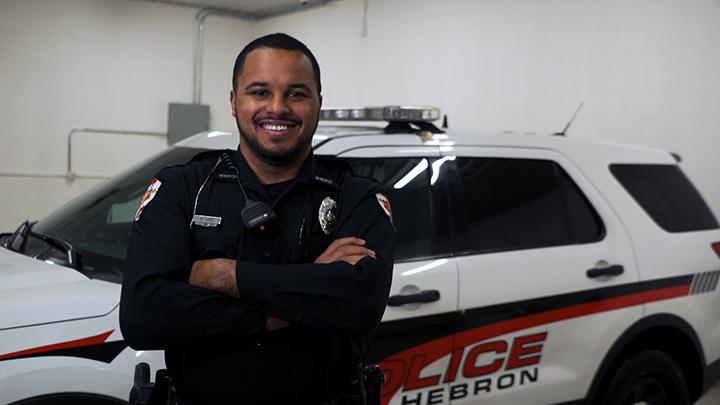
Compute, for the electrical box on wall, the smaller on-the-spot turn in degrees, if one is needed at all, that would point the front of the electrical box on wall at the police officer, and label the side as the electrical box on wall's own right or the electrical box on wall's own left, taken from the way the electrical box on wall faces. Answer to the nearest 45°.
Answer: approximately 45° to the electrical box on wall's own right

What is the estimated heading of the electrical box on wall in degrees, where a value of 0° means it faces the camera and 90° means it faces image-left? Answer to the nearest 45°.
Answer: approximately 315°

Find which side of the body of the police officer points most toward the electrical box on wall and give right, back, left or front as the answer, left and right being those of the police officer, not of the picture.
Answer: back

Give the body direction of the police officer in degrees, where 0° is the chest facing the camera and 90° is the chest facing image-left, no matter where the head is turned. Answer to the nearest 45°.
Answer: approximately 0°

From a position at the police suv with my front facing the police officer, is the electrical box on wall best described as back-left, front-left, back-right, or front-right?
back-right
